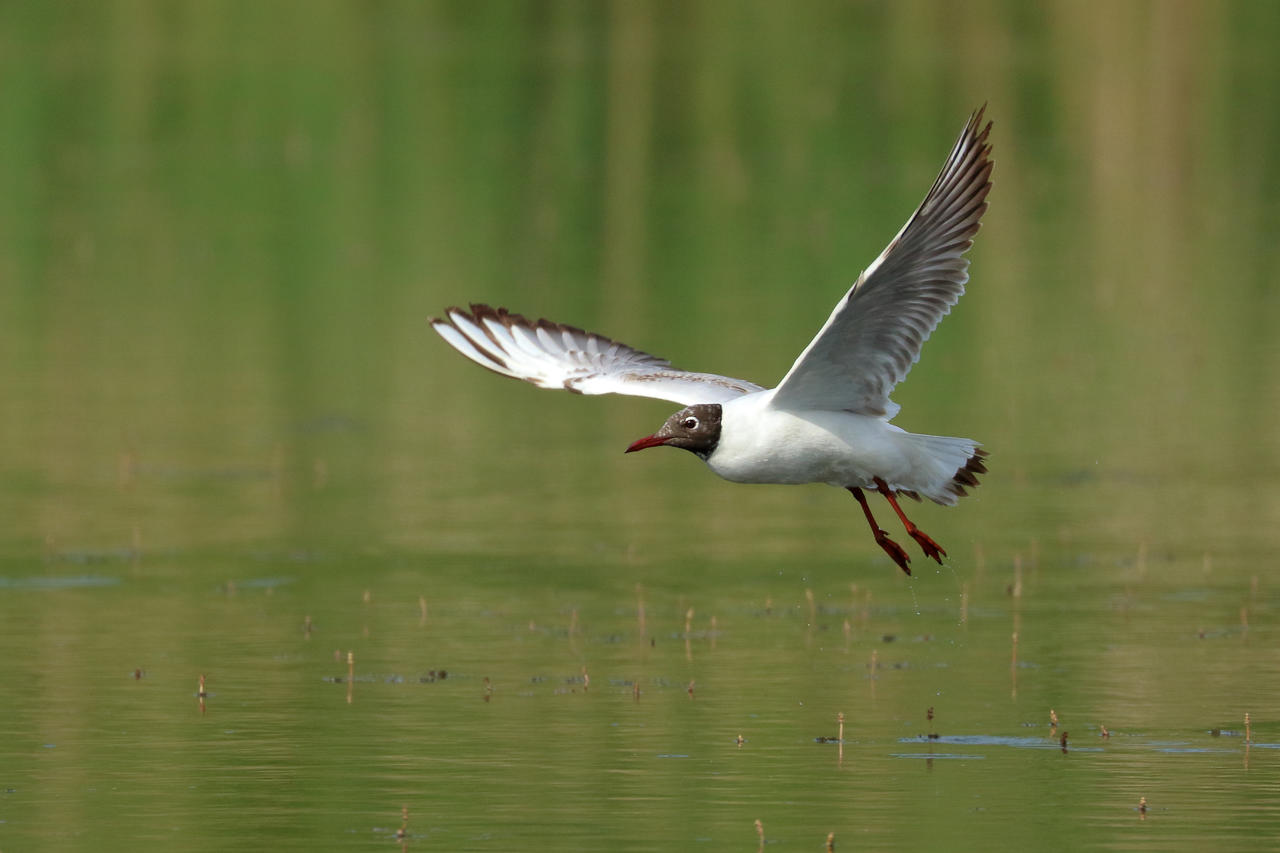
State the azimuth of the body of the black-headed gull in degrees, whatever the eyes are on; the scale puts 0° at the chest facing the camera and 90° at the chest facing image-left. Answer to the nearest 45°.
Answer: approximately 90°
